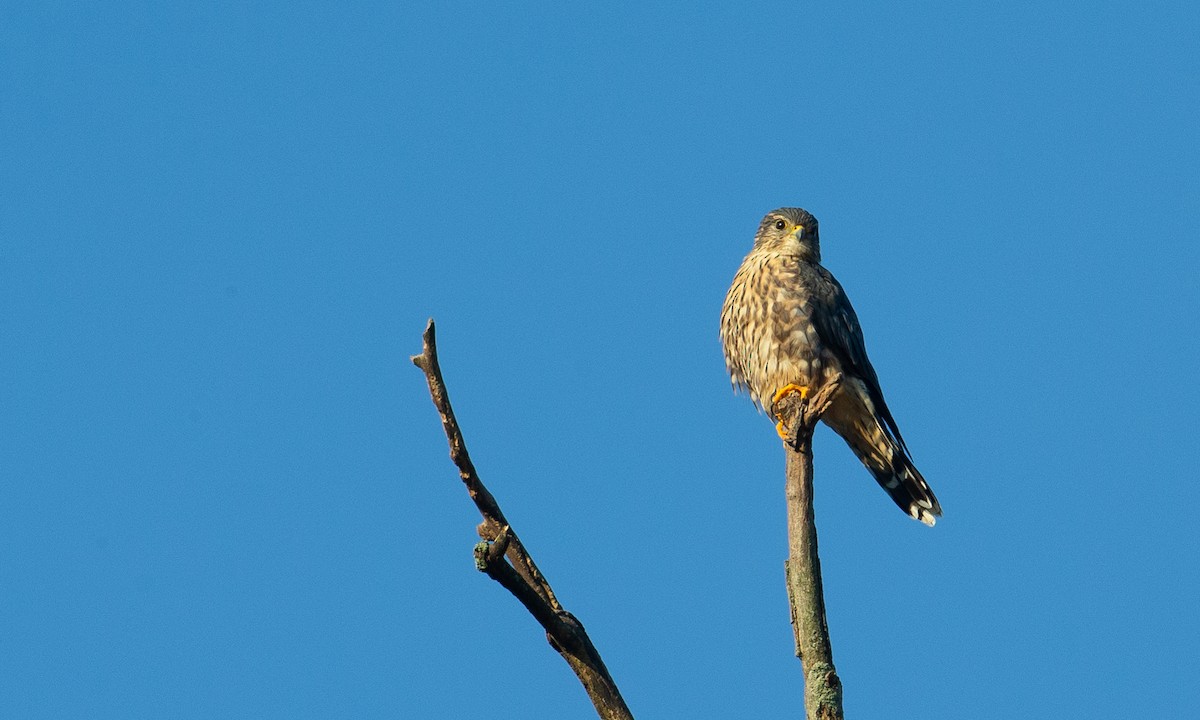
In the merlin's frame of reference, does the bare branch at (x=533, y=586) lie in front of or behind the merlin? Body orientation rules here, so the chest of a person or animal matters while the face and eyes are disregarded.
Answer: in front

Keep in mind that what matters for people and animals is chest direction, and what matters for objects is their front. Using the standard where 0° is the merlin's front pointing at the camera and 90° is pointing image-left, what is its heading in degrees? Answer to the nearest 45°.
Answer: approximately 45°
